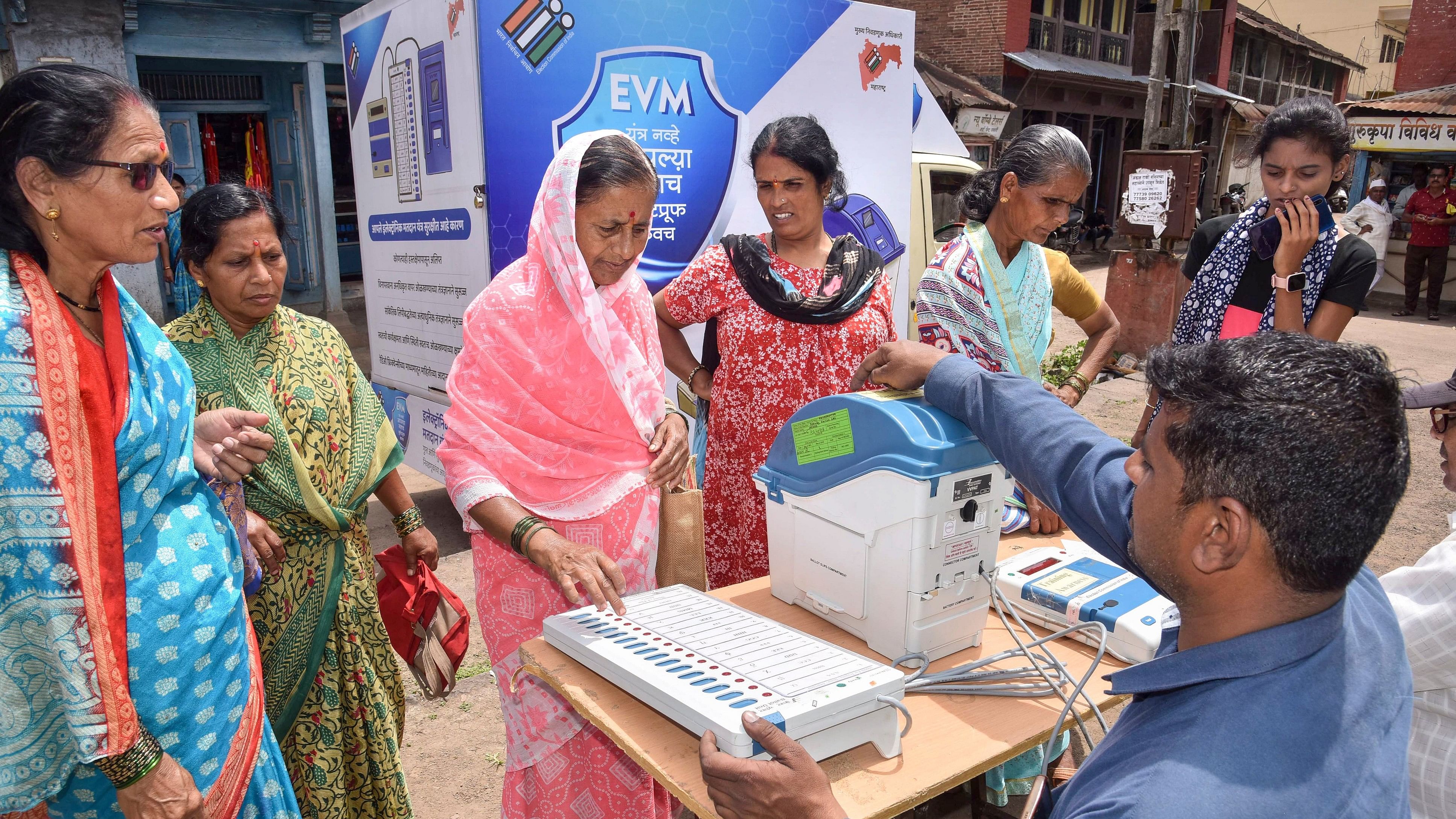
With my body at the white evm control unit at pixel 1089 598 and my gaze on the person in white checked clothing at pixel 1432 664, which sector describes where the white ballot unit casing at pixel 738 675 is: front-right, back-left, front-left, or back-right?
back-right

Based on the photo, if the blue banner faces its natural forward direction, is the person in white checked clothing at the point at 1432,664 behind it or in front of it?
in front

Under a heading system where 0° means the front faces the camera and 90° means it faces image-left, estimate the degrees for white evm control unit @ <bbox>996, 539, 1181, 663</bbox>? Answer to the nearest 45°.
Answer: approximately 315°

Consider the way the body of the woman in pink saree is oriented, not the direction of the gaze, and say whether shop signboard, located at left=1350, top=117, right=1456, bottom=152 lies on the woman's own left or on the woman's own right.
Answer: on the woman's own left

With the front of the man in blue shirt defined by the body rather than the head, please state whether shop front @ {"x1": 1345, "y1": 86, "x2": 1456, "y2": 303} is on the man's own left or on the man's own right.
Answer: on the man's own right

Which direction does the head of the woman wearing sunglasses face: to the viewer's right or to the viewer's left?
to the viewer's right

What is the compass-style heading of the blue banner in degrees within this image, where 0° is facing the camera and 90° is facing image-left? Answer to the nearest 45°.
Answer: approximately 0°

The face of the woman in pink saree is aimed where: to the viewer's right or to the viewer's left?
to the viewer's right

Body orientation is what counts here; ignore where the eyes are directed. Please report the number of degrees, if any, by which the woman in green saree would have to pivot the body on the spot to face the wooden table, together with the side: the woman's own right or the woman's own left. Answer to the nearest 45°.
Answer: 0° — they already face it
